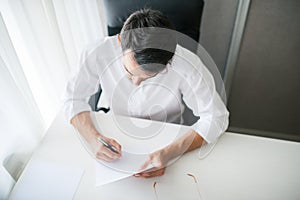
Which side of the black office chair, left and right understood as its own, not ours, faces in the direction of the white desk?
front

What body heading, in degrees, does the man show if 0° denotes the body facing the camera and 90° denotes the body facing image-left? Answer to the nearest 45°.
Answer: approximately 0°

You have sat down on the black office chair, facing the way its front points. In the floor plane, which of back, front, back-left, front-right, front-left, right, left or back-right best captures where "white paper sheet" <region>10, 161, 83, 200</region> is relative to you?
front-right
